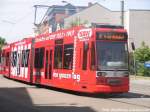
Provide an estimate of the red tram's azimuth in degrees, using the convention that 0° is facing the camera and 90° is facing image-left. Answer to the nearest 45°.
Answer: approximately 315°
